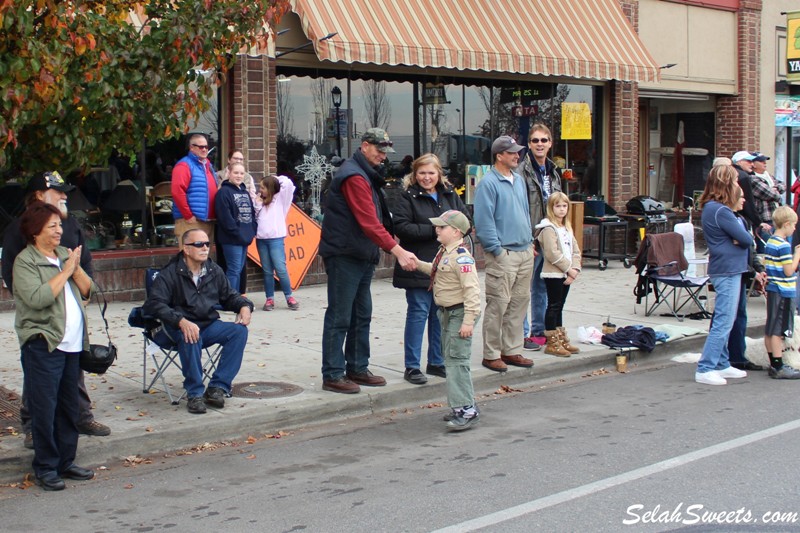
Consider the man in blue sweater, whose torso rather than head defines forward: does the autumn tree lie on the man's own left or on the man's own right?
on the man's own right

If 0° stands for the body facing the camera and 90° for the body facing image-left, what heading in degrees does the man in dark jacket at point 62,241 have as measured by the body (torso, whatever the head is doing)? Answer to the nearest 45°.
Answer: approximately 315°

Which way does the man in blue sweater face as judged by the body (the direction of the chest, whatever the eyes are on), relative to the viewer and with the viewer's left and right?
facing the viewer and to the right of the viewer

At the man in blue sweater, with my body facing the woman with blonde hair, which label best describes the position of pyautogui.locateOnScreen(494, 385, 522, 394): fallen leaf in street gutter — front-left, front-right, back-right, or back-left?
front-left

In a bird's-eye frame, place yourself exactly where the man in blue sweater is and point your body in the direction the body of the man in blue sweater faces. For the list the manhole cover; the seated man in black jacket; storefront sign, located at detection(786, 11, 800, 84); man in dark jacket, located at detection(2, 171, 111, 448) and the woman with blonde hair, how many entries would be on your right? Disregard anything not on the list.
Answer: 4

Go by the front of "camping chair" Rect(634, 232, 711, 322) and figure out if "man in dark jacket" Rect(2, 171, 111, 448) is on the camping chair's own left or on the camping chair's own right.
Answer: on the camping chair's own right

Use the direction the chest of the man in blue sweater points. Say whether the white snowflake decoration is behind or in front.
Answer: behind

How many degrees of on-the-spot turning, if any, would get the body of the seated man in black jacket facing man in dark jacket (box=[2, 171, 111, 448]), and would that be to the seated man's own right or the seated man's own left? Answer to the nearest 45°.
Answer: approximately 90° to the seated man's own right

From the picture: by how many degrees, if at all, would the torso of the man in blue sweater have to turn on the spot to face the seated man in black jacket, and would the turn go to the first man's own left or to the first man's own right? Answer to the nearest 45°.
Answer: approximately 90° to the first man's own right

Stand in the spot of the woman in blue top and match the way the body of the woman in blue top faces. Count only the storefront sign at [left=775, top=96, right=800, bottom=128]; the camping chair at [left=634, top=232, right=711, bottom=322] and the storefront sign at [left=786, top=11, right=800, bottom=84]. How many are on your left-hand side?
3

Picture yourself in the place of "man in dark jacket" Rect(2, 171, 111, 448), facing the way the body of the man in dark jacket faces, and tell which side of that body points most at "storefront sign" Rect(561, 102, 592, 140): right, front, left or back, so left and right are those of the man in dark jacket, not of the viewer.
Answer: left

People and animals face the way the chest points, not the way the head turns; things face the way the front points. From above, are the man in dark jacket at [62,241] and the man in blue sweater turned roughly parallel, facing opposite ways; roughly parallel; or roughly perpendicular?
roughly parallel

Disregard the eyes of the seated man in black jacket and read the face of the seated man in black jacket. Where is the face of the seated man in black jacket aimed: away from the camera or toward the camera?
toward the camera
